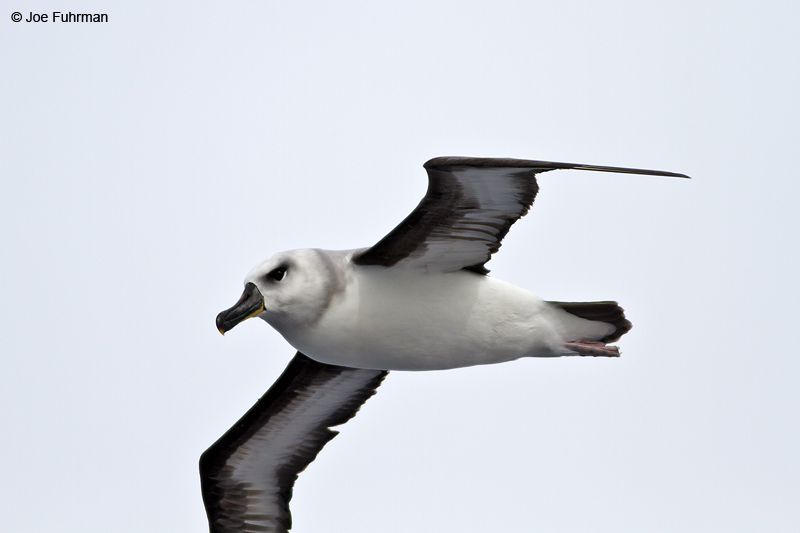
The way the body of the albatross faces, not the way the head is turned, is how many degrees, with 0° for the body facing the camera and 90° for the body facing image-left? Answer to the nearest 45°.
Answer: approximately 90°
